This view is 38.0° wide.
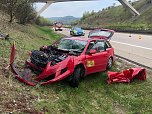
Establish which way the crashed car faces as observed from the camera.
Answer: facing the viewer and to the left of the viewer

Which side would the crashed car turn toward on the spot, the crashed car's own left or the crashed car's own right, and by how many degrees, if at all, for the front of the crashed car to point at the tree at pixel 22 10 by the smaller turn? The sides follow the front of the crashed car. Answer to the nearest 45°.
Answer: approximately 135° to the crashed car's own right
